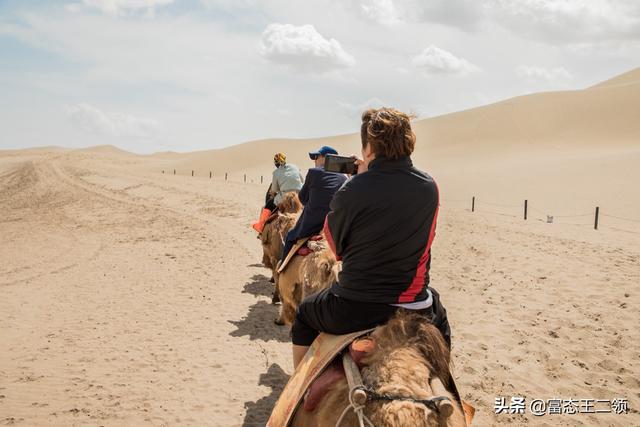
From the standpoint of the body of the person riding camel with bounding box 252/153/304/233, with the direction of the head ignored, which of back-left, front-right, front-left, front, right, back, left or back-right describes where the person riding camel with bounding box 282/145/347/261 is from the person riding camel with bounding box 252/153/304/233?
back-left

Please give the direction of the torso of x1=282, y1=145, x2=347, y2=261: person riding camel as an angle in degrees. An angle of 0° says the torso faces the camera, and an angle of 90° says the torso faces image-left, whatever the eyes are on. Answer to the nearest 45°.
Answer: approximately 135°

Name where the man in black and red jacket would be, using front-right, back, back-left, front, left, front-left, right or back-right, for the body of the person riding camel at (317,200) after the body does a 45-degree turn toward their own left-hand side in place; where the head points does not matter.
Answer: left

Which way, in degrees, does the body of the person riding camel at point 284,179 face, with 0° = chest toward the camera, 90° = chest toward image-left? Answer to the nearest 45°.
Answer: approximately 135°

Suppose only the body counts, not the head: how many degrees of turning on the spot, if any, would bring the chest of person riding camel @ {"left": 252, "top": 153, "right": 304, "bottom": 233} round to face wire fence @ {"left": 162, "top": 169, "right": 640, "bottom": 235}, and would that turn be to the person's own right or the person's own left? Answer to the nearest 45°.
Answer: approximately 90° to the person's own right

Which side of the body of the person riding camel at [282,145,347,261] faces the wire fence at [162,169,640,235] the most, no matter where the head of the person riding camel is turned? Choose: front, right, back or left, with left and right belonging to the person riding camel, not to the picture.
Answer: right

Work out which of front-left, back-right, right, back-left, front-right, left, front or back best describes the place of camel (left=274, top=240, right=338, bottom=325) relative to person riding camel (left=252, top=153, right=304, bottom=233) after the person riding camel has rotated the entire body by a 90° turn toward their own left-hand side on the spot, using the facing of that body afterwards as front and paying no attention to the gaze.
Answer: front-left

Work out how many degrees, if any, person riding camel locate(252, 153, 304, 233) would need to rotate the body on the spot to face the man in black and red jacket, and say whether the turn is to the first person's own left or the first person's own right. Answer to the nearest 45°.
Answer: approximately 135° to the first person's own left
